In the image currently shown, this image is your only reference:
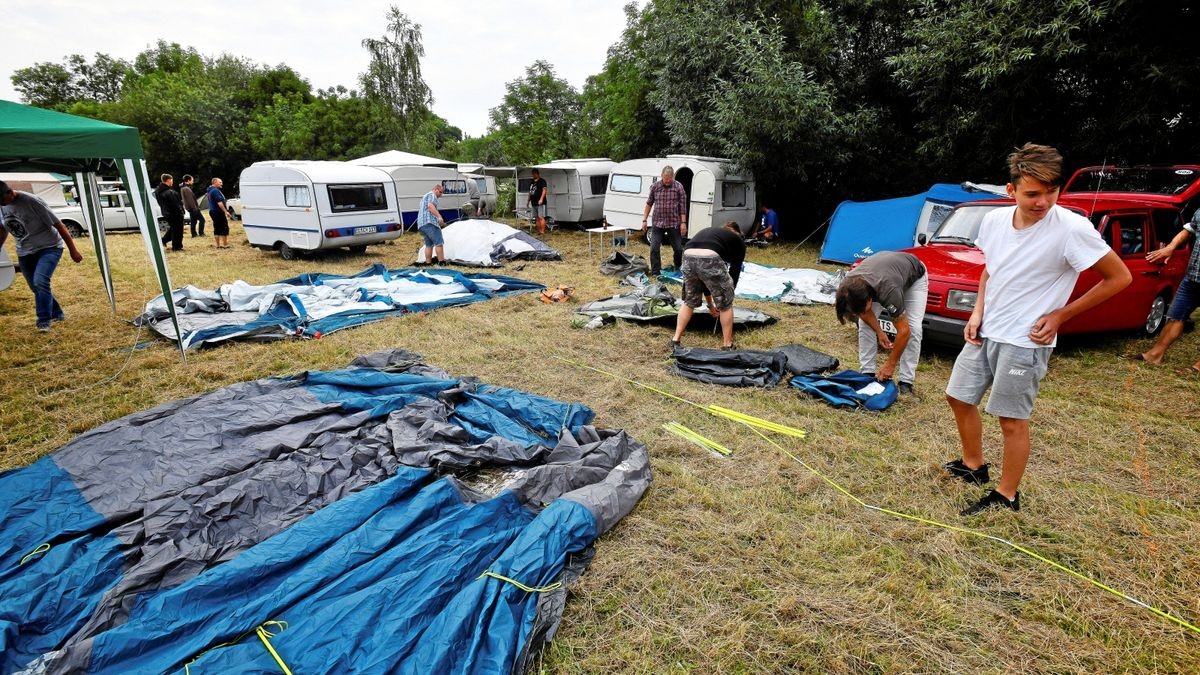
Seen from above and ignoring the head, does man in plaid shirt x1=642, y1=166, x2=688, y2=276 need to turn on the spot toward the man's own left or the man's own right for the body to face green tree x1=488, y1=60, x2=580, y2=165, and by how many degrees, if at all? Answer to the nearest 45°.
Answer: approximately 180°

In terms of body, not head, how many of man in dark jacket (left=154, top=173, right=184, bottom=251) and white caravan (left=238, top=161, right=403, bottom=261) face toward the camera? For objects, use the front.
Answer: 0

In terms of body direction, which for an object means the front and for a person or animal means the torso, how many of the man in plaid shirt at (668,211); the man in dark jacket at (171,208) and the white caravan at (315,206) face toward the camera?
1

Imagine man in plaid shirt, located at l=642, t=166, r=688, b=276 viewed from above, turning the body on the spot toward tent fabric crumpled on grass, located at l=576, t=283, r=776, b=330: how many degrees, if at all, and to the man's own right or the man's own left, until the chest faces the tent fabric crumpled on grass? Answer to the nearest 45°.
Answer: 0° — they already face it

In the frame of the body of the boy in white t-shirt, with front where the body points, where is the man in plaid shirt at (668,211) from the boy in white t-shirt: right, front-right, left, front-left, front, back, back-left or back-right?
right

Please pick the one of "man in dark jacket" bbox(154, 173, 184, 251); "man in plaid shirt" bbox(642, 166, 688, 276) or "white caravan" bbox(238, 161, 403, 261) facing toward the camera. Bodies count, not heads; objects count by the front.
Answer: the man in plaid shirt

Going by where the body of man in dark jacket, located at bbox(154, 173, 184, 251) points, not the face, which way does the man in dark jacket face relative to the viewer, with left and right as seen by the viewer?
facing to the right of the viewer

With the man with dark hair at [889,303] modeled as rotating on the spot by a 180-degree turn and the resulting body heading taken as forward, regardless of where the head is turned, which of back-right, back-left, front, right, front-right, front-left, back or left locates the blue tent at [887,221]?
front-left

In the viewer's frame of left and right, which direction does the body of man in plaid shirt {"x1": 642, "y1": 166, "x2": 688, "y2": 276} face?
facing the viewer

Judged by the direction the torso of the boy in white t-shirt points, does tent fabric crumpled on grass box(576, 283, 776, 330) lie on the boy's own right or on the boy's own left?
on the boy's own right

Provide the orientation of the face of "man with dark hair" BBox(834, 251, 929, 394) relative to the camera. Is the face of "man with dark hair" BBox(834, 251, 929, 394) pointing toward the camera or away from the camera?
toward the camera

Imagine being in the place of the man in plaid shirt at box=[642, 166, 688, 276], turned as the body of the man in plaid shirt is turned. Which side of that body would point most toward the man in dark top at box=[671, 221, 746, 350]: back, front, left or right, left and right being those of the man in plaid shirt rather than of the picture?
front

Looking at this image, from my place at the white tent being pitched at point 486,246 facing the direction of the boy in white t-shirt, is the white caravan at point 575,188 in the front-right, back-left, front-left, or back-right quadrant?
back-left

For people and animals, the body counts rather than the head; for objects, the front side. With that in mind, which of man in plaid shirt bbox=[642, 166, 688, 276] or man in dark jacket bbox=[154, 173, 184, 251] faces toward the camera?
the man in plaid shirt

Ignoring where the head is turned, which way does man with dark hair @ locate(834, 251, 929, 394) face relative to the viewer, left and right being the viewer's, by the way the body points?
facing the viewer and to the left of the viewer
